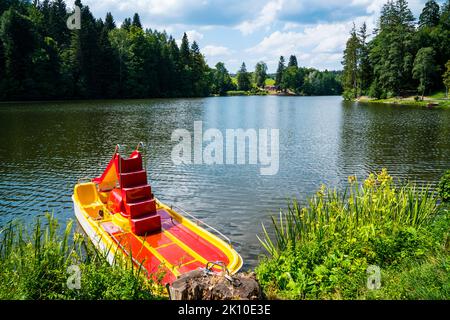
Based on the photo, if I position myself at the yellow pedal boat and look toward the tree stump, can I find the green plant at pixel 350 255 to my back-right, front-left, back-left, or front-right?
front-left

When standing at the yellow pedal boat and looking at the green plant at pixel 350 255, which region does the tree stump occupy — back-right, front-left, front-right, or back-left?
front-right

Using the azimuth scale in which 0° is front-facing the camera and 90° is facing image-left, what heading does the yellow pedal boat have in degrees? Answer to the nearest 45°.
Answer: approximately 315°

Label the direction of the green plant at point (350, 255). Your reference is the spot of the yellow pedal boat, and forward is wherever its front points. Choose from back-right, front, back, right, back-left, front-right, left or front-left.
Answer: front

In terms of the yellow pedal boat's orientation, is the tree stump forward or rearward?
forward
